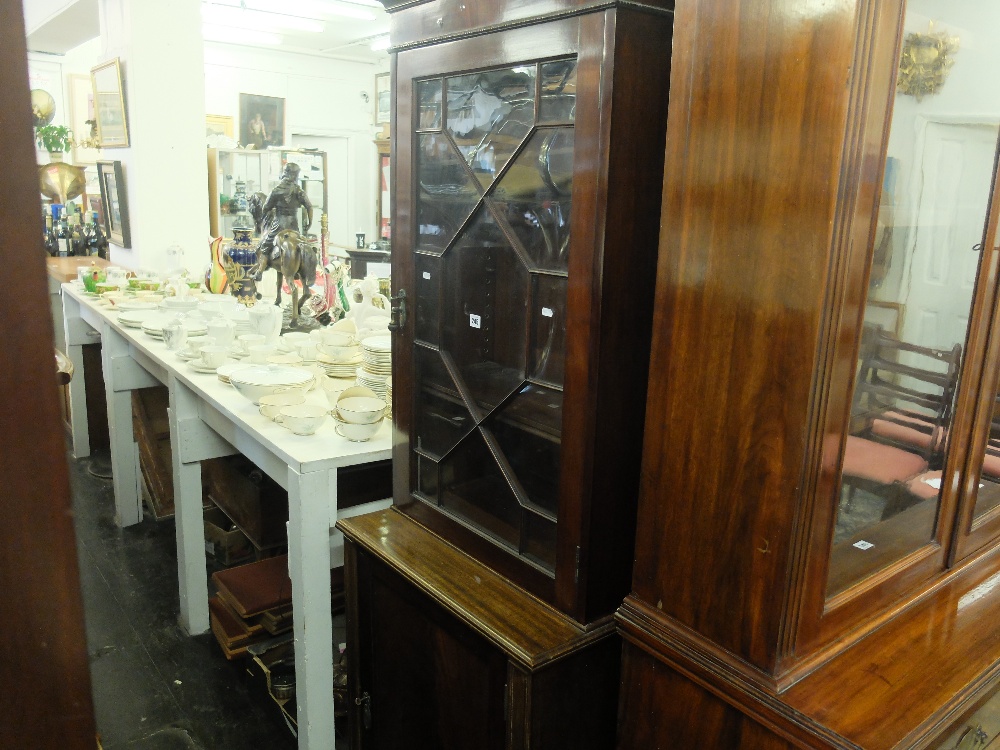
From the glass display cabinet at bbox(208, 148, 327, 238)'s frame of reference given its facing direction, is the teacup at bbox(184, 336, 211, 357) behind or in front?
in front

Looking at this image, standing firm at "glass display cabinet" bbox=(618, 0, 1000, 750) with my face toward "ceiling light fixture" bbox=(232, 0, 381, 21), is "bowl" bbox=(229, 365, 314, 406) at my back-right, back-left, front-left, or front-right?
front-left

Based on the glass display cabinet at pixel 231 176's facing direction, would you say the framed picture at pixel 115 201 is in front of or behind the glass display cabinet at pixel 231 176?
in front

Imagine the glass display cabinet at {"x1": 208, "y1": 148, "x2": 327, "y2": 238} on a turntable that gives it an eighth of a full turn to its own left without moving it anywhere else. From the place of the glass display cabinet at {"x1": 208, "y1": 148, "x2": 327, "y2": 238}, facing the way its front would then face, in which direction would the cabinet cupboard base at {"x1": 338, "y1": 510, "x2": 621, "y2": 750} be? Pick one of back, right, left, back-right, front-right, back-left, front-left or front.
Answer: front-right

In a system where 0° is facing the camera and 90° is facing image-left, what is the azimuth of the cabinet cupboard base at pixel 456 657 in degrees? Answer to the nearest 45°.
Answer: approximately 45°
